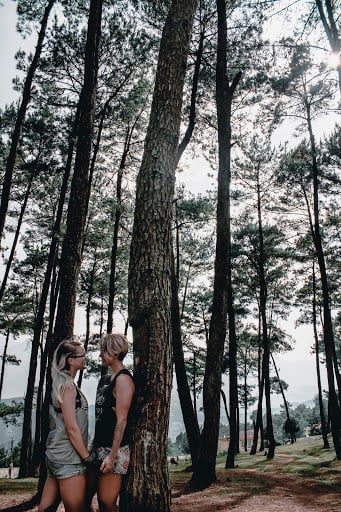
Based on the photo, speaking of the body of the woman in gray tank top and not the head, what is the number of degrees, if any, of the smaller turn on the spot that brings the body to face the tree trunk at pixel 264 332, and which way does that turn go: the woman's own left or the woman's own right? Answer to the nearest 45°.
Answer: approximately 45° to the woman's own left

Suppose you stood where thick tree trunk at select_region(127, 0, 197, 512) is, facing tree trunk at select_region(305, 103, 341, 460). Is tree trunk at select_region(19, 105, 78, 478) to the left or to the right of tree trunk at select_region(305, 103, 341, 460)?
left

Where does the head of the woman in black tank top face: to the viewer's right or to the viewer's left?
to the viewer's left

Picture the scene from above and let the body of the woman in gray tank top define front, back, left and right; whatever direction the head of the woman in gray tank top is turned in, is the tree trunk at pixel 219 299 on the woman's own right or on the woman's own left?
on the woman's own left

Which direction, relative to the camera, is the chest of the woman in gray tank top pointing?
to the viewer's right

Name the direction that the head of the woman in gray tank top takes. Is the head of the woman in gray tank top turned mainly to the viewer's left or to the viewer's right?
to the viewer's right

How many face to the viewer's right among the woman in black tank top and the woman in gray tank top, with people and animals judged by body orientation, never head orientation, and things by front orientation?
1

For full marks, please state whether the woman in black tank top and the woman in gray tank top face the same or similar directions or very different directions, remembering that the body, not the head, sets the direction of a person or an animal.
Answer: very different directions

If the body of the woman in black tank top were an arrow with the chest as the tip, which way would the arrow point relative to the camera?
to the viewer's left

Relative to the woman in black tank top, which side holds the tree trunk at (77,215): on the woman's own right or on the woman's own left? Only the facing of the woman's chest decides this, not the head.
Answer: on the woman's own right
